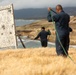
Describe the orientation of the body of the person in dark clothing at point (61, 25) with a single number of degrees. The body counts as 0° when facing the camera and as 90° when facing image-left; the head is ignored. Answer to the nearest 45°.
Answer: approximately 135°
